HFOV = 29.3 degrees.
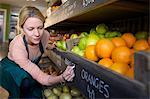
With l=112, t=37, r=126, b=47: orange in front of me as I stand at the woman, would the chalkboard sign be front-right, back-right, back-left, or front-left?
front-right

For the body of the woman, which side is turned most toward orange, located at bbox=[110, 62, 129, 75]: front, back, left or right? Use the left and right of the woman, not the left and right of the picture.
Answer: front

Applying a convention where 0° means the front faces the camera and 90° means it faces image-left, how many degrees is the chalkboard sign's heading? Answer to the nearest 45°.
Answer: approximately 45°

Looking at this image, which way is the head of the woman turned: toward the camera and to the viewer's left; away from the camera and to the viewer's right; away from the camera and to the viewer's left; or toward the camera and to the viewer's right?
toward the camera and to the viewer's right

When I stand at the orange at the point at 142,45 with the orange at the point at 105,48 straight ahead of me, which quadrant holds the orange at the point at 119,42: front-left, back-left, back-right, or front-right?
front-right

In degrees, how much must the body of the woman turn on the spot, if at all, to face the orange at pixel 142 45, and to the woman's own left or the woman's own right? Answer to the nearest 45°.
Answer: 0° — they already face it

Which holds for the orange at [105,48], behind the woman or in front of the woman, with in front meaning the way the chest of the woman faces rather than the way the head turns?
in front

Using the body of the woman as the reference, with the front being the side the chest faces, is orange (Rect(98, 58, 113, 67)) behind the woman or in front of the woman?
in front

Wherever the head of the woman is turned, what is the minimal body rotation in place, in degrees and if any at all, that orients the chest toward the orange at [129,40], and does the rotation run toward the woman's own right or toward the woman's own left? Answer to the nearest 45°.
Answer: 0° — they already face it

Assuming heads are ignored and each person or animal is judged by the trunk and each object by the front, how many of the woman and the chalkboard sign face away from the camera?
0
